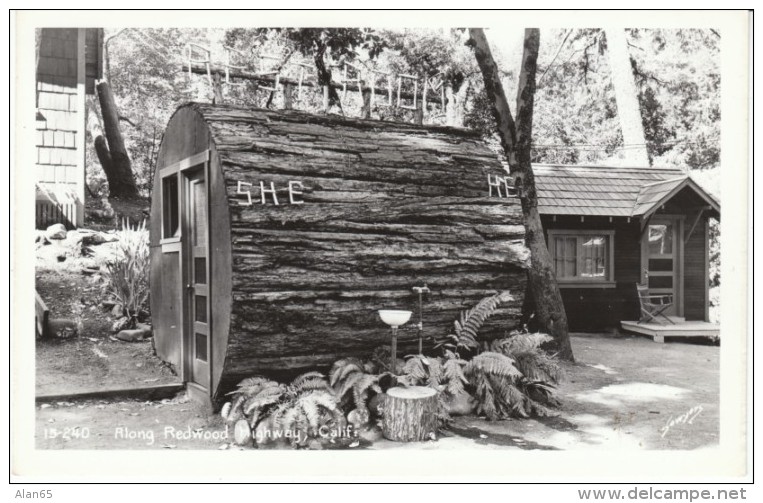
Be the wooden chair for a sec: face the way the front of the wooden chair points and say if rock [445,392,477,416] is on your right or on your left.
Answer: on your right

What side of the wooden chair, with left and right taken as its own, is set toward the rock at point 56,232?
back

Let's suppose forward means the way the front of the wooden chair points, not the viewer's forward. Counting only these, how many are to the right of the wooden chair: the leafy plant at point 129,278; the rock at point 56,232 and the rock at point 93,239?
3
